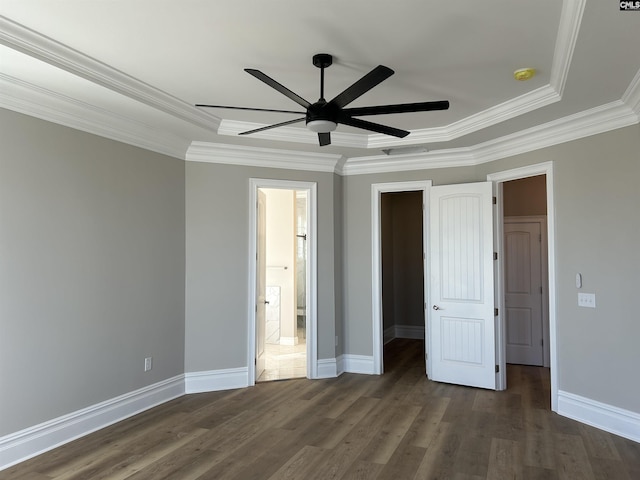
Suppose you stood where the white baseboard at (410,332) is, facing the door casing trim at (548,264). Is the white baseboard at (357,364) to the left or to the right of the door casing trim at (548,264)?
right

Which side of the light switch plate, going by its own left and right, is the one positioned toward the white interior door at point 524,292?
right

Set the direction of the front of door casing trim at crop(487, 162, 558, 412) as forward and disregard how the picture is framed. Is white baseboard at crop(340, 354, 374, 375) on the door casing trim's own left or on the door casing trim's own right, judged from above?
on the door casing trim's own right

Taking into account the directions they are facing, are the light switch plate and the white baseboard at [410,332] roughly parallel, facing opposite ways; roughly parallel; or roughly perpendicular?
roughly perpendicular

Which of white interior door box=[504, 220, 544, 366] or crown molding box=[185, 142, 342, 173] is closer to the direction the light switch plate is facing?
the crown molding

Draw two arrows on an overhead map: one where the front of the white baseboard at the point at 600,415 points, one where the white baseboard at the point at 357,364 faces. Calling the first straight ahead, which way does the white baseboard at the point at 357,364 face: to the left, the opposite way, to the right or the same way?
to the left

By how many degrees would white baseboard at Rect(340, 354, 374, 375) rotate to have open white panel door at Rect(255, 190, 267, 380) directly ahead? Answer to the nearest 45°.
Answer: approximately 90° to its right

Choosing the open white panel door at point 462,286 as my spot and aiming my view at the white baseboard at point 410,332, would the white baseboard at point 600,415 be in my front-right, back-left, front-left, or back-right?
back-right
